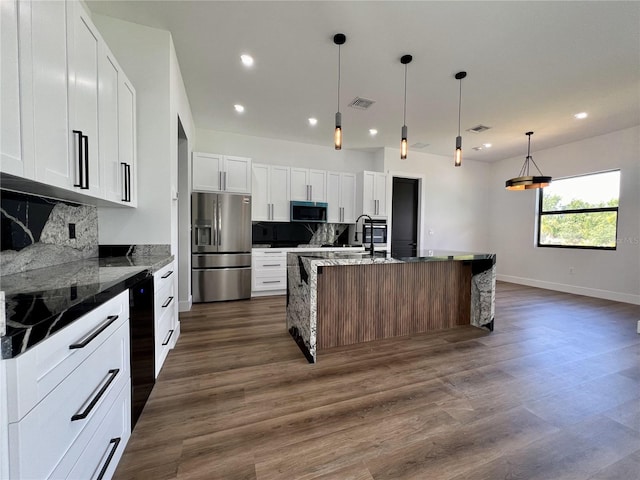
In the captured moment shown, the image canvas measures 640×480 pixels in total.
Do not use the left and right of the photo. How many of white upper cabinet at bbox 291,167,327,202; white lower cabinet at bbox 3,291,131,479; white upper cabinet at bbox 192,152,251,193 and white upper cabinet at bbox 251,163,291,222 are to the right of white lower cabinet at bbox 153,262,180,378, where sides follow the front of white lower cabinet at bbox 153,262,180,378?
1

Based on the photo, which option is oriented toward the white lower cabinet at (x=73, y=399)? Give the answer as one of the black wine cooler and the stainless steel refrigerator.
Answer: the stainless steel refrigerator

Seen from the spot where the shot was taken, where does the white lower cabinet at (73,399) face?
facing the viewer and to the right of the viewer

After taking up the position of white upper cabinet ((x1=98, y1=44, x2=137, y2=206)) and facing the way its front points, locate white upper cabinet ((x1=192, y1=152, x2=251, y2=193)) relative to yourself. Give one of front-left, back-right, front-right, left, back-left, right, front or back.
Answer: front-left

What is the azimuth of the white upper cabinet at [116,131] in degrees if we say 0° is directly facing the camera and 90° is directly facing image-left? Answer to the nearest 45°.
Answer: approximately 270°

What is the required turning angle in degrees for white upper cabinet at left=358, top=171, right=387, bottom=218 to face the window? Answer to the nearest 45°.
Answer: approximately 45° to its left

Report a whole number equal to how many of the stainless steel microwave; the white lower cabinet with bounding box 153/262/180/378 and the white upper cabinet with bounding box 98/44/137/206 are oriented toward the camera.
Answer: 1

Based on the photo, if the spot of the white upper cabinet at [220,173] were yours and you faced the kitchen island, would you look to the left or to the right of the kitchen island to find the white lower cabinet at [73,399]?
right

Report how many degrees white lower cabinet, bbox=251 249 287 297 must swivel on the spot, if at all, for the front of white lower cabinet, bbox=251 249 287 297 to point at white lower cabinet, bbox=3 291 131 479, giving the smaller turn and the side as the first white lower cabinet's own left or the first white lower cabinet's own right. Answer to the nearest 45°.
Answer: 0° — it already faces it

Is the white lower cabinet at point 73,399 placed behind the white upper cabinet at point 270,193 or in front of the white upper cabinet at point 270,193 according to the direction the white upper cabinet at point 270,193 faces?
in front

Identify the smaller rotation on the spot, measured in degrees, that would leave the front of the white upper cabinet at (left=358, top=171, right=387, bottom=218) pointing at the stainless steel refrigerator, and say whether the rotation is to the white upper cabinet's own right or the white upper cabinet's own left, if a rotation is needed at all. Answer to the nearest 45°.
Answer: approximately 90° to the white upper cabinet's own right

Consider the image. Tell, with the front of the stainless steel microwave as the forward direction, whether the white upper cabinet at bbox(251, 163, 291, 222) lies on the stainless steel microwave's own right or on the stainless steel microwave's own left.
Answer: on the stainless steel microwave's own right

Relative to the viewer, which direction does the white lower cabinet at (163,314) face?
to the viewer's right

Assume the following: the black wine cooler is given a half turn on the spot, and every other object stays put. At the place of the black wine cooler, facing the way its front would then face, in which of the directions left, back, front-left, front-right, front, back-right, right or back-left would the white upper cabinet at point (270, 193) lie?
back-right
